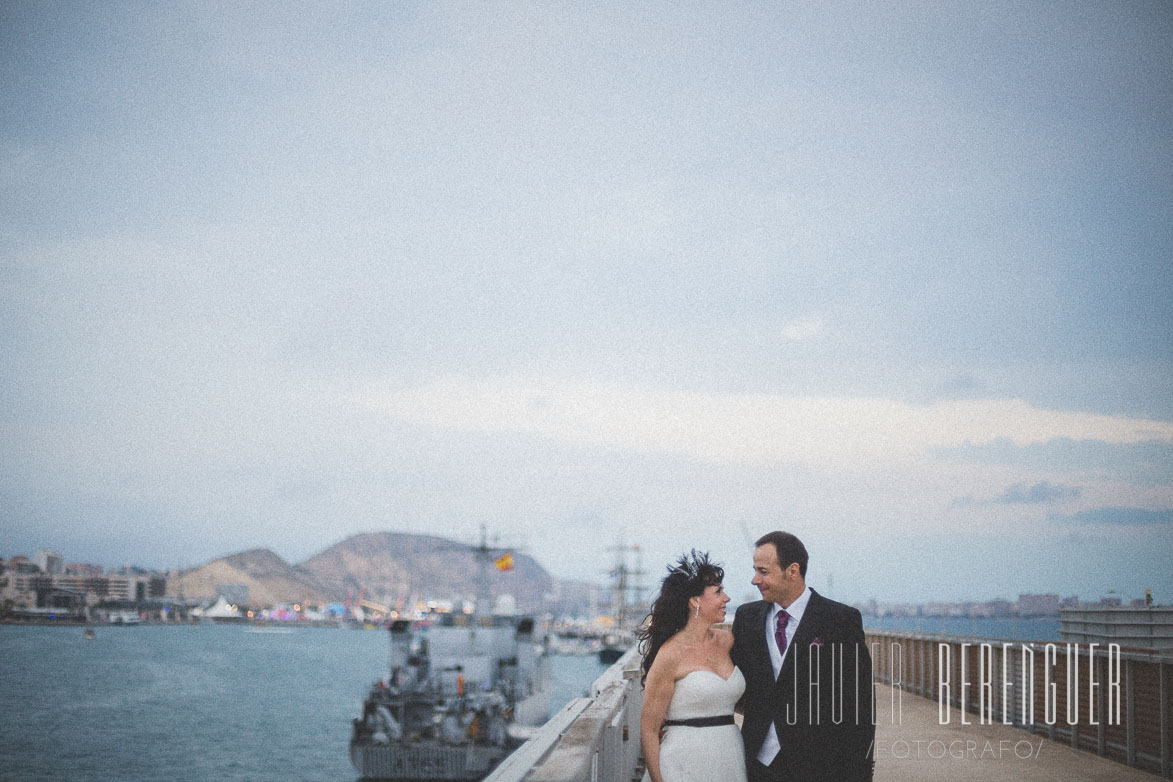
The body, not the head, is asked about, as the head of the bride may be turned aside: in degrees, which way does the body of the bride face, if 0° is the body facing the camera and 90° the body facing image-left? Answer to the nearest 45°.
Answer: approximately 315°

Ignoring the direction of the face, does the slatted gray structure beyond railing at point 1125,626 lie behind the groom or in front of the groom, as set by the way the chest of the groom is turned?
behind

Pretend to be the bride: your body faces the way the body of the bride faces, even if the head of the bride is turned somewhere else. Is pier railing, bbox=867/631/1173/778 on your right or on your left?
on your left

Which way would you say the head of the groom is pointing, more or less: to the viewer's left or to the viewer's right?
to the viewer's left

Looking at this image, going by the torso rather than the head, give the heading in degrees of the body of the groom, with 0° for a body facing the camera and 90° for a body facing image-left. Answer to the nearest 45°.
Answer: approximately 45°

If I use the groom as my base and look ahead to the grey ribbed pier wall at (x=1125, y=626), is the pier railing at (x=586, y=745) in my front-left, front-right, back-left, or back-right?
back-left

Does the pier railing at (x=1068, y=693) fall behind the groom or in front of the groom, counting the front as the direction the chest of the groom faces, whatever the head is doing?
behind
